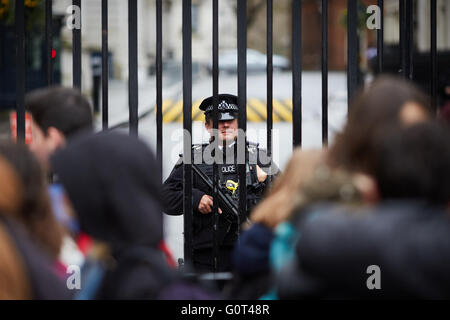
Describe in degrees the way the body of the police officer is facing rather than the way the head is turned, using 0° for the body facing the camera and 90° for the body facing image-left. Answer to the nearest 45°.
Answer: approximately 0°

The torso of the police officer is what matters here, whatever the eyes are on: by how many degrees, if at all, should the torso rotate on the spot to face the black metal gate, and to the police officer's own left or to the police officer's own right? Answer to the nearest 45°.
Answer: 0° — they already face it
